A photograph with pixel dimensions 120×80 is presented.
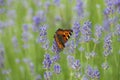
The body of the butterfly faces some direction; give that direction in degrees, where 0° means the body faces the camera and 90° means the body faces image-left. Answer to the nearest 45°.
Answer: approximately 135°
